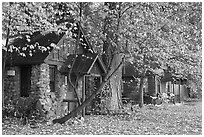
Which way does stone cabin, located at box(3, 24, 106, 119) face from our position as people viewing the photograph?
facing the viewer and to the right of the viewer

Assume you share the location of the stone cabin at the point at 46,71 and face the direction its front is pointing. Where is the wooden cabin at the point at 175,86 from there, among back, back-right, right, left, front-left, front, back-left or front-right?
left
